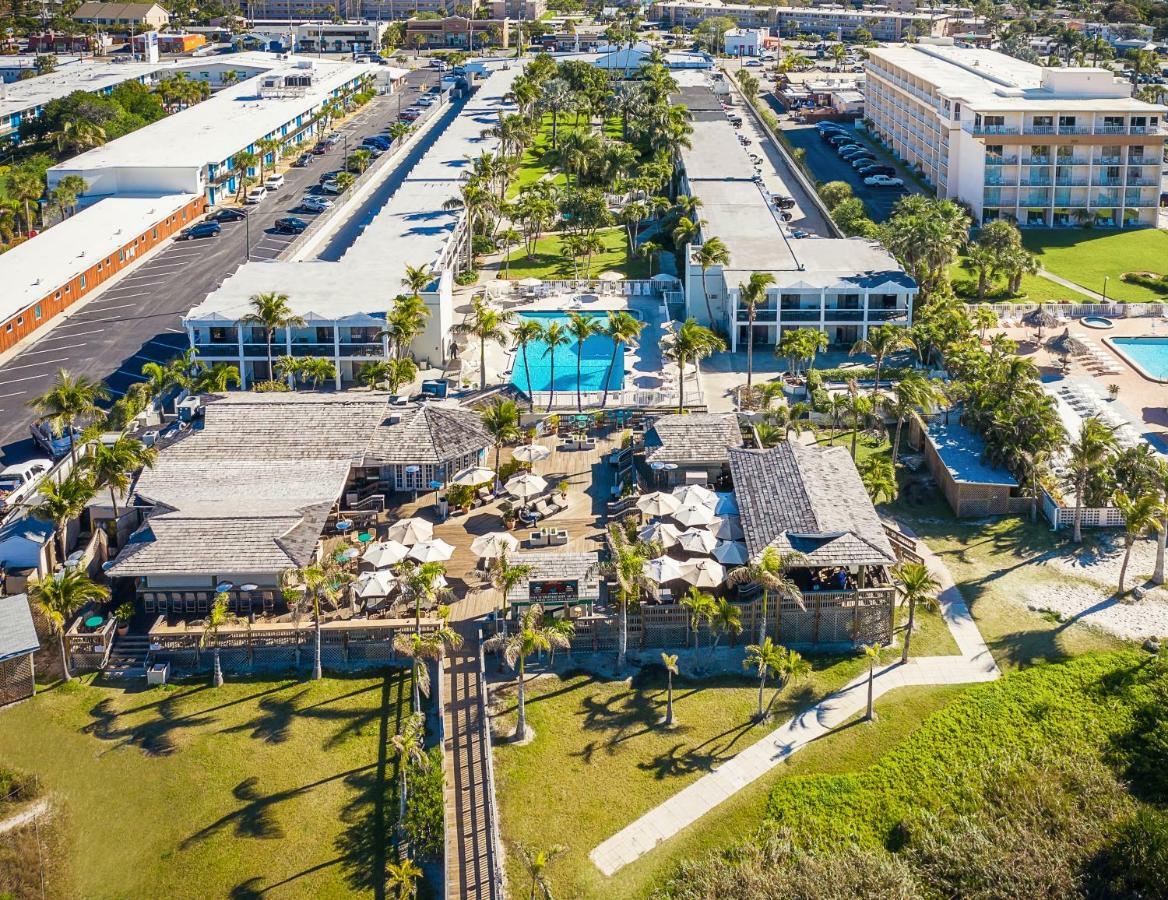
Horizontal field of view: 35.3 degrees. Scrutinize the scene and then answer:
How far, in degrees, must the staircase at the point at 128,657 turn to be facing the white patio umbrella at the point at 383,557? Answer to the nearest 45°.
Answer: approximately 90° to its left

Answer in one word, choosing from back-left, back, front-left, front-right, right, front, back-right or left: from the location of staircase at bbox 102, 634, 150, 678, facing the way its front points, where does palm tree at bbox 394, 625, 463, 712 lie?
front-left

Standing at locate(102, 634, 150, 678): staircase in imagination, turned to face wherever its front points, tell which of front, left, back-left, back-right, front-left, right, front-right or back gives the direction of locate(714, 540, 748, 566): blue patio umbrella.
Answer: left

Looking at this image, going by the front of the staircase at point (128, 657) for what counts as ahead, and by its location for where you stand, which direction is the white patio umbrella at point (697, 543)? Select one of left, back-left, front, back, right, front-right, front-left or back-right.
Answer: left

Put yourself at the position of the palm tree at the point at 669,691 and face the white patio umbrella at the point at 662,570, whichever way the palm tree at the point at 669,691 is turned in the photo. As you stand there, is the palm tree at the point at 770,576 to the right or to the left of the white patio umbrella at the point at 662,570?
right

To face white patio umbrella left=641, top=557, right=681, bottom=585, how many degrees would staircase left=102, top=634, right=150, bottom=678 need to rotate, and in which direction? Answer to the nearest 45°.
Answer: approximately 90° to its left

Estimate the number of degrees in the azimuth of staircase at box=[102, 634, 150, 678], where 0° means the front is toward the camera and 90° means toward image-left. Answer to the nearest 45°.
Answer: approximately 0°

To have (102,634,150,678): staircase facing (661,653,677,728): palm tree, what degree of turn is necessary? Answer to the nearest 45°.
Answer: approximately 45° to its left

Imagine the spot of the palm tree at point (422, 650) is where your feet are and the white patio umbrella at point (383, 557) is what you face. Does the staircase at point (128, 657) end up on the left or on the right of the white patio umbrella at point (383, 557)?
left

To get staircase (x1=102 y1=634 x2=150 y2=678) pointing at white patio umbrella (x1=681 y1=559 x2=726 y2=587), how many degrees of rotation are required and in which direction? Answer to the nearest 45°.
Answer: approximately 90° to its left
